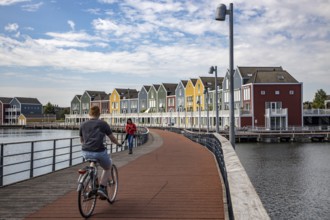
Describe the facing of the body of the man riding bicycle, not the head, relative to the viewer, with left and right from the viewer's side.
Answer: facing away from the viewer and to the right of the viewer

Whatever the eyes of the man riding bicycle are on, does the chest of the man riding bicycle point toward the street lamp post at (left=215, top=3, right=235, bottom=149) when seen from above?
yes

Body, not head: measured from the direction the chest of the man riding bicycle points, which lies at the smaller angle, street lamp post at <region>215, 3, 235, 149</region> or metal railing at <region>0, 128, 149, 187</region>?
the street lamp post

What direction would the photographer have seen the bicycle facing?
facing away from the viewer and to the right of the viewer

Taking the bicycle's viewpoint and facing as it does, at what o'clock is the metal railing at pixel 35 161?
The metal railing is roughly at 10 o'clock from the bicycle.
